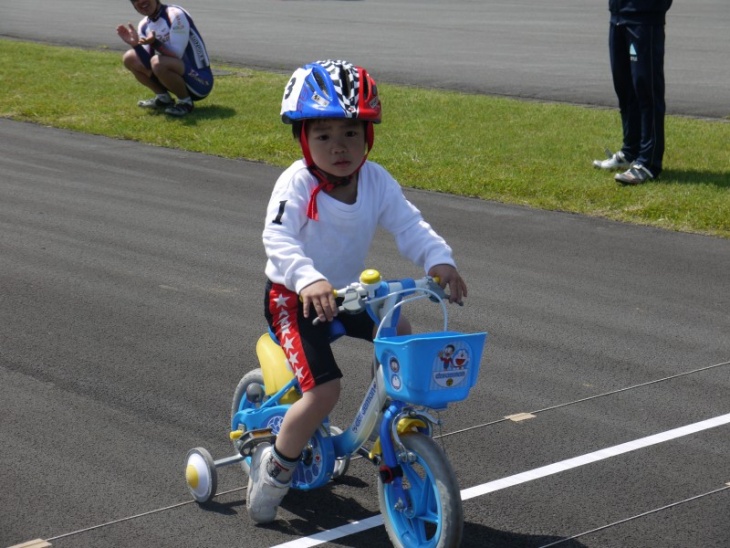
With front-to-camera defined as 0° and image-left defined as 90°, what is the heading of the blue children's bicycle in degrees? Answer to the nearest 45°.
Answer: approximately 315°

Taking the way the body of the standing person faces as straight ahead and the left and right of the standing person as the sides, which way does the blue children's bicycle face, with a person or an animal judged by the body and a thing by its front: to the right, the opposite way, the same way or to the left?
to the left

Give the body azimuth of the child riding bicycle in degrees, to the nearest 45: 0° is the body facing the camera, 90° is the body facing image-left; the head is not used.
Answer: approximately 315°

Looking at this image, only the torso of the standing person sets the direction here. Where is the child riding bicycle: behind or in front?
in front

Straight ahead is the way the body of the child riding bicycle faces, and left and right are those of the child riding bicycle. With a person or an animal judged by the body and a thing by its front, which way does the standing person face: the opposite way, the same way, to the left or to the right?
to the right

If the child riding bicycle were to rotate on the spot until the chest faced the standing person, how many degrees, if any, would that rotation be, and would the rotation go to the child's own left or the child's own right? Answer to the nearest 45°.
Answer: approximately 135° to the child's own left

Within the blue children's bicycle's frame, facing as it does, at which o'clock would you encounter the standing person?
The standing person is roughly at 8 o'clock from the blue children's bicycle.

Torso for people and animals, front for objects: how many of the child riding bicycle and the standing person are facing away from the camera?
0
